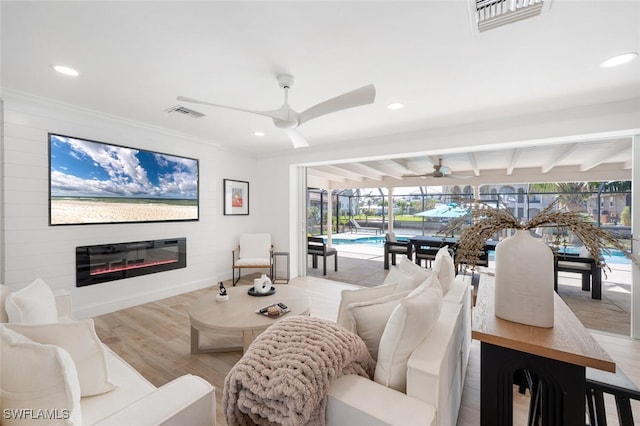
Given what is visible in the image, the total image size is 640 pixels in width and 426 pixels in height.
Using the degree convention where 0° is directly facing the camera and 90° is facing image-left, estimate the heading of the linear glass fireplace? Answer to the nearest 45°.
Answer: approximately 315°

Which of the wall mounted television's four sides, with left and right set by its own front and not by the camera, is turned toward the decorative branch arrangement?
front

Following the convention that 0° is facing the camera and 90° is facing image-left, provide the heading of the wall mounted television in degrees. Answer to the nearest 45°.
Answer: approximately 315°

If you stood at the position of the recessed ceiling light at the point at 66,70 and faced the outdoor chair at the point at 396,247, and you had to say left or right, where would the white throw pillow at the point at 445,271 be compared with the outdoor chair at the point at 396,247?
right

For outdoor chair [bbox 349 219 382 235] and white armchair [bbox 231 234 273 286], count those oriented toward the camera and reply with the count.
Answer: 1

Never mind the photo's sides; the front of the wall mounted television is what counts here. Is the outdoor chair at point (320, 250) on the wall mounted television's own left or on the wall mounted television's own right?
on the wall mounted television's own left

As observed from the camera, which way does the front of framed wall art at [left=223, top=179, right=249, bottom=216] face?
facing the viewer and to the right of the viewer

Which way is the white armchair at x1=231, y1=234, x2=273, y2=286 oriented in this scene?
toward the camera

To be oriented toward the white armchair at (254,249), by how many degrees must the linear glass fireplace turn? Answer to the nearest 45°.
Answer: approximately 45° to its left

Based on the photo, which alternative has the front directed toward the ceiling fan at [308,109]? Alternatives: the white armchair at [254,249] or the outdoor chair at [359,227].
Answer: the white armchair at [254,249]
